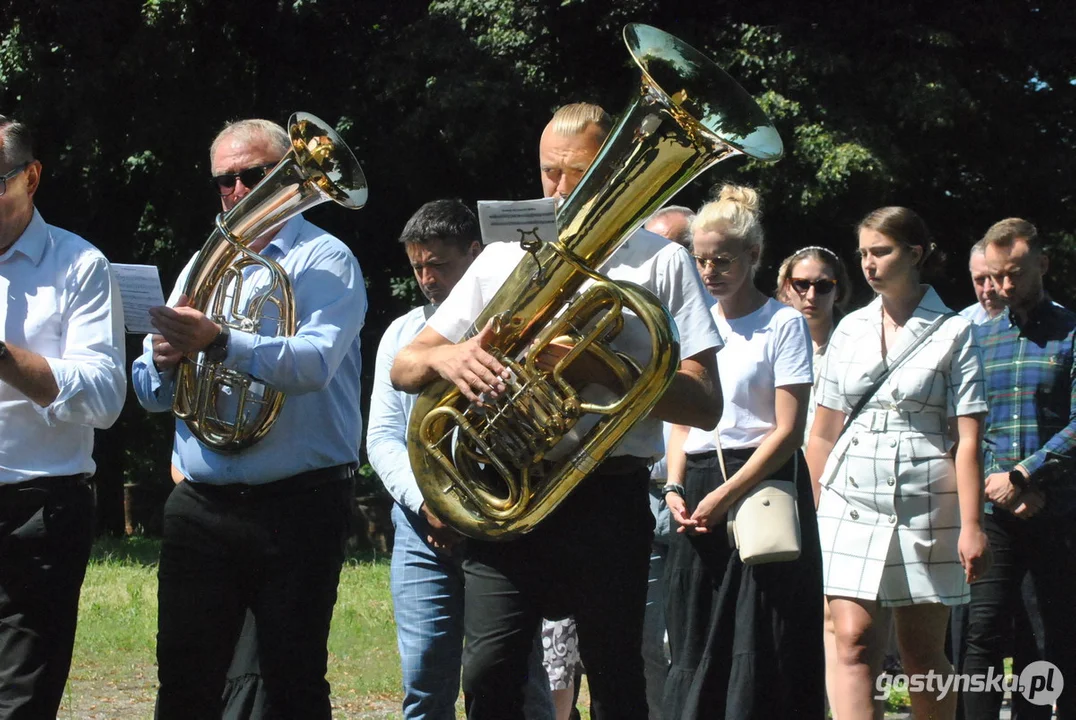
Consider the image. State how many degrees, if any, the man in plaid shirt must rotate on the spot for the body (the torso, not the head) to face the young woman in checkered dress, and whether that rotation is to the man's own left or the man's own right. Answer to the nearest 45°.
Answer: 0° — they already face them

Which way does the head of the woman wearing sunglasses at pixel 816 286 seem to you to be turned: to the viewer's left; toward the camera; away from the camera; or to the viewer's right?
toward the camera

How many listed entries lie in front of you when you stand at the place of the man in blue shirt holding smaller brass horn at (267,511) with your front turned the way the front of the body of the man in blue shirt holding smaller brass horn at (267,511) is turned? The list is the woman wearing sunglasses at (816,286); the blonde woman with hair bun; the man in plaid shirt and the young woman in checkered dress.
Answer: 0

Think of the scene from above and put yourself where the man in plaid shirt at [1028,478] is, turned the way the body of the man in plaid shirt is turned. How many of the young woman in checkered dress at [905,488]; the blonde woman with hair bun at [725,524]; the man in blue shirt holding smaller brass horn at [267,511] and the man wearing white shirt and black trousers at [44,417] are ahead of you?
4

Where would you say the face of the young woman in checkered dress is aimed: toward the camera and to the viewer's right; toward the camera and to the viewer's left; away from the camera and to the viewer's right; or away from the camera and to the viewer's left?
toward the camera and to the viewer's left

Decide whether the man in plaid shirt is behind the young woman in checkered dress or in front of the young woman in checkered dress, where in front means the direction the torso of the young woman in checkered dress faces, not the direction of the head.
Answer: behind

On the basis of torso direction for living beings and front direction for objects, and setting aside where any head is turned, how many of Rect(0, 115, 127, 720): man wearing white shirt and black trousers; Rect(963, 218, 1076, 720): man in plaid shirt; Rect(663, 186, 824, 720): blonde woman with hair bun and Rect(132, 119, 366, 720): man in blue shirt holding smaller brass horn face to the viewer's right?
0

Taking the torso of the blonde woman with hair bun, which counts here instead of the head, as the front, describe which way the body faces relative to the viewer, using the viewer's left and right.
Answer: facing the viewer and to the left of the viewer

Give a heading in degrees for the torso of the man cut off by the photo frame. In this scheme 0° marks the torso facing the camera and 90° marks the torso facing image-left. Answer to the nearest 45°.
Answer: approximately 45°

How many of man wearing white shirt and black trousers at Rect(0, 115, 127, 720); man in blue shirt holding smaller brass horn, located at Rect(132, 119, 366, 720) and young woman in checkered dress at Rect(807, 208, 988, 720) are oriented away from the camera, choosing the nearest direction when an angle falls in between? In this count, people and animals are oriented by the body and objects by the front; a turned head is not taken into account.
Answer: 0

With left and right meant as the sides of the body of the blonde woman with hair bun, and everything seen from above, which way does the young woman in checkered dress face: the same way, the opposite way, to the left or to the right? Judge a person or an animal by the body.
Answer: the same way

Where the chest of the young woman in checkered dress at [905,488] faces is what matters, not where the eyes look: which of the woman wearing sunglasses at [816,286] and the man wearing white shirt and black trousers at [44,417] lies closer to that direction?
the man wearing white shirt and black trousers

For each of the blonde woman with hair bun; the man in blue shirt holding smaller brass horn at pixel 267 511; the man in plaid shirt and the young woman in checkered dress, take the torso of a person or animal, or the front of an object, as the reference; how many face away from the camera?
0

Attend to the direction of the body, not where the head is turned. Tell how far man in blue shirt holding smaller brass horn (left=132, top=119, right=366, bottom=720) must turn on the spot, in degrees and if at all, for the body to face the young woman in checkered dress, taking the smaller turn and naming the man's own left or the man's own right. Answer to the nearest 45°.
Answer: approximately 135° to the man's own left

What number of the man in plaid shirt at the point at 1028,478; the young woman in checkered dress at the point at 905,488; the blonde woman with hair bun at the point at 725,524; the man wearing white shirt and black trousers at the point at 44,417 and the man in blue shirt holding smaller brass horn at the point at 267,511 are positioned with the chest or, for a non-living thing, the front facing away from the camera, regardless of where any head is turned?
0

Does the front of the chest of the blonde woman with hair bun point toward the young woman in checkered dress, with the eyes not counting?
no

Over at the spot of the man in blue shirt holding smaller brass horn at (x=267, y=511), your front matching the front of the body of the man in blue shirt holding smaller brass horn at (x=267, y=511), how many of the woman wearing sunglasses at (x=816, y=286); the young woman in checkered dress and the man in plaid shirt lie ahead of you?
0

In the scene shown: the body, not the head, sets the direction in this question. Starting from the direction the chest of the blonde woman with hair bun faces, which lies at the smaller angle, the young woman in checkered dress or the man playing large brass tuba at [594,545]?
the man playing large brass tuba
